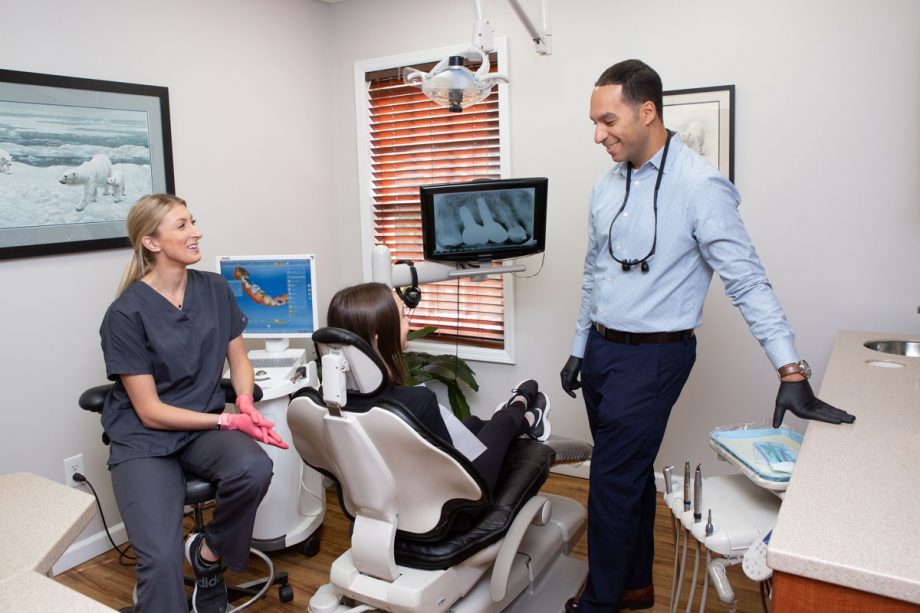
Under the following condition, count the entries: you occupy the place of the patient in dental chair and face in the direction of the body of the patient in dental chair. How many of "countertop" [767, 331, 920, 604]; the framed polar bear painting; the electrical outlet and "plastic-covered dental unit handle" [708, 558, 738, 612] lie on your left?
2

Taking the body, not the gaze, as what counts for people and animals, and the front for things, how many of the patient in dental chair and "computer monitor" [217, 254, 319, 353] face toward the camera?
1

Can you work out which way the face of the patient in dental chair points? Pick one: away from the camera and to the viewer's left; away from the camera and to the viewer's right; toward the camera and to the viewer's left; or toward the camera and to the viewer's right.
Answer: away from the camera and to the viewer's right

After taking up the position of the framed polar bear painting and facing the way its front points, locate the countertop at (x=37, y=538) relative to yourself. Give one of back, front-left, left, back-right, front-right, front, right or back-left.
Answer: front-right

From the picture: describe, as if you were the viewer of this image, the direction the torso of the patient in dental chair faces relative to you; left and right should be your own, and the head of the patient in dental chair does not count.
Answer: facing away from the viewer and to the right of the viewer

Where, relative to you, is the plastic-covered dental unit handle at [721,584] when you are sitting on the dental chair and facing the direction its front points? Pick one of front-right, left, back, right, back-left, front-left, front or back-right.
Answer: right

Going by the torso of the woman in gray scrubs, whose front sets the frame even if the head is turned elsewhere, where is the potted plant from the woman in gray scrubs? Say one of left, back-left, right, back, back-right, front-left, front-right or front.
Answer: left

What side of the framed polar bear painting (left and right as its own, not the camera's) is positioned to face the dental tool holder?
front

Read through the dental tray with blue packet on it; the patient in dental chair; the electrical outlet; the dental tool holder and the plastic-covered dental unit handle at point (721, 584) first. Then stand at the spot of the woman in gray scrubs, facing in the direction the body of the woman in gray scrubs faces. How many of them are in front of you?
4

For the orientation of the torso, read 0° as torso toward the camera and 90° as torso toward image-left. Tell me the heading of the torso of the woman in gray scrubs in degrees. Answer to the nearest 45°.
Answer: approximately 315°

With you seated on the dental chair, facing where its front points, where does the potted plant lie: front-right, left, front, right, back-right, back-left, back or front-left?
front-left

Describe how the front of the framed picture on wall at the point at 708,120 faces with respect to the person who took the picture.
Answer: facing the viewer and to the left of the viewer
